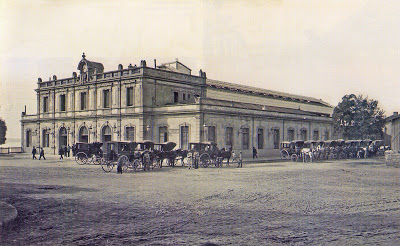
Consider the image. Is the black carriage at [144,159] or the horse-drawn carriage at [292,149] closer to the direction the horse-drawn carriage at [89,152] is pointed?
the horse-drawn carriage

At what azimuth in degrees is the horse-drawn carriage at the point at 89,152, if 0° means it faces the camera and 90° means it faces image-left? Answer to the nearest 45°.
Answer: approximately 270°

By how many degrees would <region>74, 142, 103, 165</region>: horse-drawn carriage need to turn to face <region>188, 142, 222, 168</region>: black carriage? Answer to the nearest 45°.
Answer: approximately 45° to its right

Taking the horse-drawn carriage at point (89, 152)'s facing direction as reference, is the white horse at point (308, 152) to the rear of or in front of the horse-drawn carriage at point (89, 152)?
in front

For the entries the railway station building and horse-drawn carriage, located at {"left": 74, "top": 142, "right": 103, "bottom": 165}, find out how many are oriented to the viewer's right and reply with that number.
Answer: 1

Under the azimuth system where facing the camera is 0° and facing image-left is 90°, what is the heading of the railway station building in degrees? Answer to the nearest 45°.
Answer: approximately 45°

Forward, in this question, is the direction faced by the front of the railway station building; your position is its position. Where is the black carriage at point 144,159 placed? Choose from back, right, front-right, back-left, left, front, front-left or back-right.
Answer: front-left
